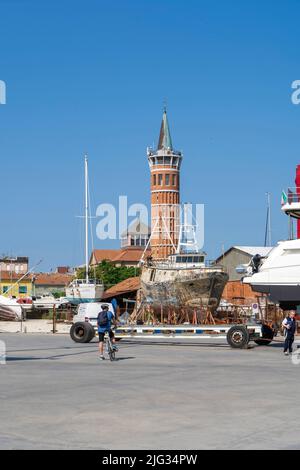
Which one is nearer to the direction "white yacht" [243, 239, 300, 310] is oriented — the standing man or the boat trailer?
the standing man

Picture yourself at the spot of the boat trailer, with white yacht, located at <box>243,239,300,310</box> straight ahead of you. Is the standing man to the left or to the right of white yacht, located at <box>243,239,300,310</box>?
right
